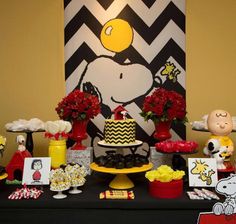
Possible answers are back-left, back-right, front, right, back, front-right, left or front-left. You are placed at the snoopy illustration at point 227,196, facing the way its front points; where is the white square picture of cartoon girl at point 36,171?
front-right

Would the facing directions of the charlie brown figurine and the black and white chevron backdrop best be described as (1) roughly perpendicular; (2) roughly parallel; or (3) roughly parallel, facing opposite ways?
roughly parallel

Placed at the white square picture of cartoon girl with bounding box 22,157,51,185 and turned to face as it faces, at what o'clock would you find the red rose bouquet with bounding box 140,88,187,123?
The red rose bouquet is roughly at 9 o'clock from the white square picture of cartoon girl.

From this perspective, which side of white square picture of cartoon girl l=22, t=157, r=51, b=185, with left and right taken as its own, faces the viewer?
front

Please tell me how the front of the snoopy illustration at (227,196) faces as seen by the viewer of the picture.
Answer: facing the viewer and to the left of the viewer

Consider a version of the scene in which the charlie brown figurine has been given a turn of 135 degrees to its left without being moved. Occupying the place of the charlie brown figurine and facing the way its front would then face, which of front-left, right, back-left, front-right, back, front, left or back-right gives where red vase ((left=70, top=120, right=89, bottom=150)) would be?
back-left

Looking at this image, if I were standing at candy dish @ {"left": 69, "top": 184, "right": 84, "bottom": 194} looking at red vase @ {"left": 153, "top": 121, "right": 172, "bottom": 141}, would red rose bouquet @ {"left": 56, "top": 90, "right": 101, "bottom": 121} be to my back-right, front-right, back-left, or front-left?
front-left

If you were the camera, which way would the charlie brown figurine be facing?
facing the viewer

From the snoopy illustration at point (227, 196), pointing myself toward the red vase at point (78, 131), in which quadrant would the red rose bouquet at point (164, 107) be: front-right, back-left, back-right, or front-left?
front-right

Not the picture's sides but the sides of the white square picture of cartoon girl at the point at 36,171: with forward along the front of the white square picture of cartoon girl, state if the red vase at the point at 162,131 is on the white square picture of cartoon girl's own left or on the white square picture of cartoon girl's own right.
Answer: on the white square picture of cartoon girl's own left

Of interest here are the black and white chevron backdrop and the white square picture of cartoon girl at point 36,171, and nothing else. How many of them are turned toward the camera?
2

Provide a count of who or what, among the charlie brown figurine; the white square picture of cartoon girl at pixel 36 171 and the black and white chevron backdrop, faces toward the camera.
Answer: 3

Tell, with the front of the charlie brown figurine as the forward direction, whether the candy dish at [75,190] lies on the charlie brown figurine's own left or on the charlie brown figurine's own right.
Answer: on the charlie brown figurine's own right

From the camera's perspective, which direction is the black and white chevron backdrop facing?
toward the camera

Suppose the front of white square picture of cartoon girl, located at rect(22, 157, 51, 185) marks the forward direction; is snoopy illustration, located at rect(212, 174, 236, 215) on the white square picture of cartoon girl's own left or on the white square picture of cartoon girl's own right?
on the white square picture of cartoon girl's own left
